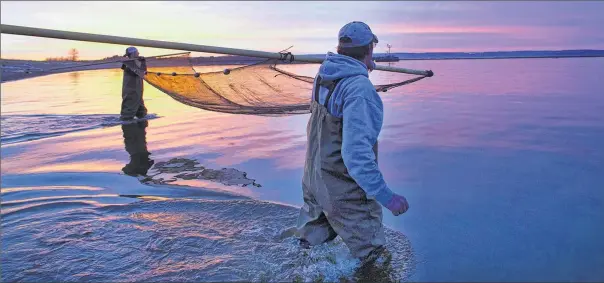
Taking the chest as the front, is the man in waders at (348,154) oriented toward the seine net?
no

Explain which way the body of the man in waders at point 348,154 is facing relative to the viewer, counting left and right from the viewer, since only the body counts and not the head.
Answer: facing away from the viewer and to the right of the viewer

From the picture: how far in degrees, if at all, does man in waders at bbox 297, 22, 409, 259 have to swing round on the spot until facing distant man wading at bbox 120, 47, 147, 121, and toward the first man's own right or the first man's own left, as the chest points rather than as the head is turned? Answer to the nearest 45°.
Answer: approximately 90° to the first man's own left
